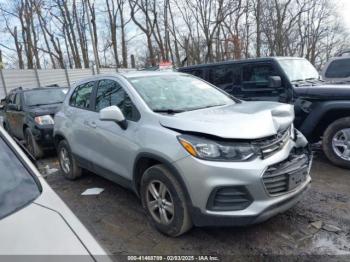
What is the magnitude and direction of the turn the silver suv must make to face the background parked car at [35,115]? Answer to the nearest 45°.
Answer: approximately 180°

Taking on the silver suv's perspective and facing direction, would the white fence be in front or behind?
behind

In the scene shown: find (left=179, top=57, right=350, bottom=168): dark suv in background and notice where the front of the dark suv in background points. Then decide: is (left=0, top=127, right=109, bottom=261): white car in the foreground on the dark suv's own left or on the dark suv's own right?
on the dark suv's own right

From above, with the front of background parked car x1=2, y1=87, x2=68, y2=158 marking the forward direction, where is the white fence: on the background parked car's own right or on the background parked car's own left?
on the background parked car's own left

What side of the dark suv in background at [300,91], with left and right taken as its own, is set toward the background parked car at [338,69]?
left

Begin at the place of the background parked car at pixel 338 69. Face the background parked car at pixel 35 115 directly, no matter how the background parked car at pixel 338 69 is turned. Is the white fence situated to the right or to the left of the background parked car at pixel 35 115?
right
